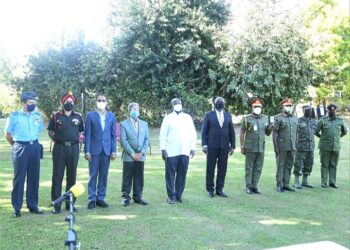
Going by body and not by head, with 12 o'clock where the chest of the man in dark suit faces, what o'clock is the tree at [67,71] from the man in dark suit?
The tree is roughly at 5 o'clock from the man in dark suit.

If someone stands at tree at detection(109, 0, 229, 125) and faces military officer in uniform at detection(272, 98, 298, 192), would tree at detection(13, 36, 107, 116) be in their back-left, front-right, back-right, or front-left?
back-right

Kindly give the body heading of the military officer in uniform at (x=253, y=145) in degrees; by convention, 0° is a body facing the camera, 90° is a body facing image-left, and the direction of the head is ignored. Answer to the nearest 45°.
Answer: approximately 0°

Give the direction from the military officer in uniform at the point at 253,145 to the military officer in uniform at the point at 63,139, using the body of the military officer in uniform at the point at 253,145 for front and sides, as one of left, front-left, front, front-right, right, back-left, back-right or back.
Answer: front-right

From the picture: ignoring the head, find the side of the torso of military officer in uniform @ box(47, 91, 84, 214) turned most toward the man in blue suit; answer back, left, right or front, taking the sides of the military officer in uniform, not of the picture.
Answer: left

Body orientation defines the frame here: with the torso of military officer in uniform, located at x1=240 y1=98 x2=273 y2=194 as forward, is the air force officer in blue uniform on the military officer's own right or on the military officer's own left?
on the military officer's own right

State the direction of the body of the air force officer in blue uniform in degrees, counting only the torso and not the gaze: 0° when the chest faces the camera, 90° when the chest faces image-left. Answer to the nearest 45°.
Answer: approximately 315°

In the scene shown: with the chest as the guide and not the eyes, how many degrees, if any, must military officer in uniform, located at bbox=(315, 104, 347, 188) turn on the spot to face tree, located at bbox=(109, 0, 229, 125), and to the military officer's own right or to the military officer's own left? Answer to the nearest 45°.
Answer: approximately 135° to the military officer's own right

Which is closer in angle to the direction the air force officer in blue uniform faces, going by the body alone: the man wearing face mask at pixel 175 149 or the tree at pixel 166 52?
the man wearing face mask

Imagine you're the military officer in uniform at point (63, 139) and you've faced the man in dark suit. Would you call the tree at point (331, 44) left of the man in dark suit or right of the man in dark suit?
left
